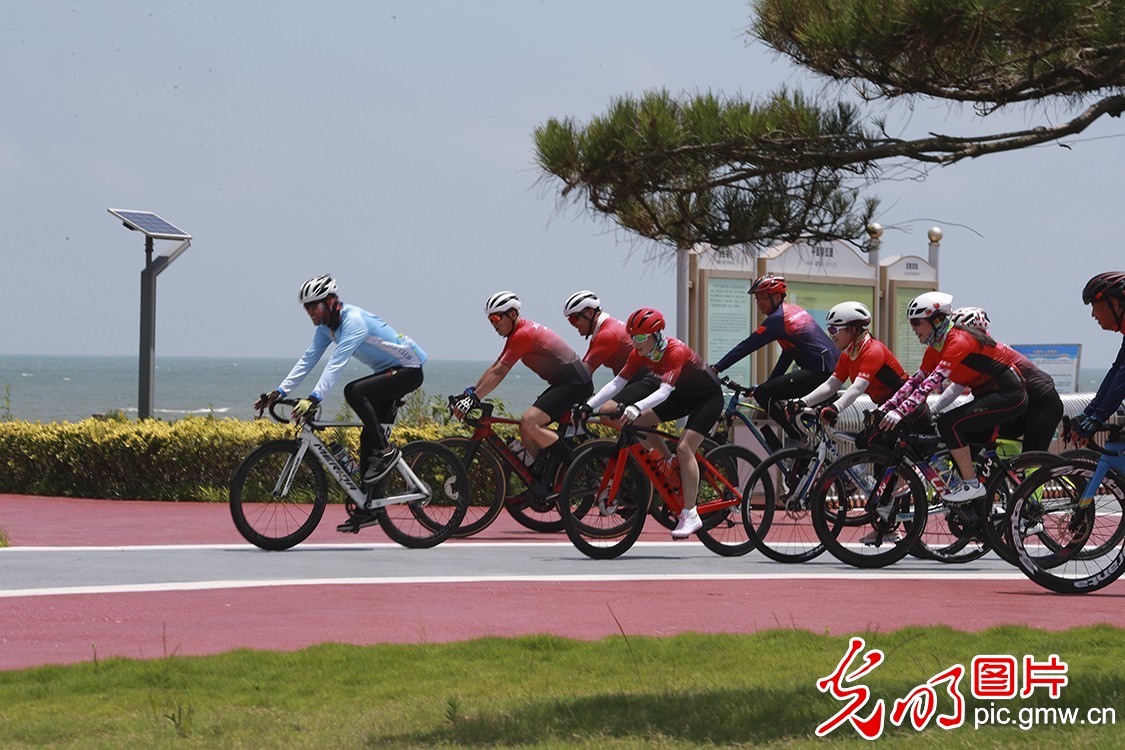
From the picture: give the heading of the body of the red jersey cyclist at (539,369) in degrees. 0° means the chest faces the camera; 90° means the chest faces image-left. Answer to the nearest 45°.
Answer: approximately 90°

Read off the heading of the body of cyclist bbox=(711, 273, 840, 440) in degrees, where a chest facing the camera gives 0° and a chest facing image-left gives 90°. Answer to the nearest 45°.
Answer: approximately 90°

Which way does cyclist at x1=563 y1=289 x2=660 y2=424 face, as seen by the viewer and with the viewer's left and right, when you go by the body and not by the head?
facing to the left of the viewer

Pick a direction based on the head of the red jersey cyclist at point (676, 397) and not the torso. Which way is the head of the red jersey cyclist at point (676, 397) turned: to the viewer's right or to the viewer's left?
to the viewer's left

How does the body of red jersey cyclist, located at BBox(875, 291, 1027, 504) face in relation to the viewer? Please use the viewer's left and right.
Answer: facing to the left of the viewer

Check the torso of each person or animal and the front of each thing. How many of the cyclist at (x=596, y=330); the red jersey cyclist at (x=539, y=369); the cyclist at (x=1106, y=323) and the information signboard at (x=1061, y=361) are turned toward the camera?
1

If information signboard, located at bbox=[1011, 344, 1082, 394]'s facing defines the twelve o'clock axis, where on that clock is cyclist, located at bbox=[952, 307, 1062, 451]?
The cyclist is roughly at 12 o'clock from the information signboard.

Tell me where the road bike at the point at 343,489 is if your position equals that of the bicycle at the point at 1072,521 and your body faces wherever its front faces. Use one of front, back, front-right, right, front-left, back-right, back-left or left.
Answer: front

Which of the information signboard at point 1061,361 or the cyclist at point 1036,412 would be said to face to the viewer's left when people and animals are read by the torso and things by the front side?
the cyclist

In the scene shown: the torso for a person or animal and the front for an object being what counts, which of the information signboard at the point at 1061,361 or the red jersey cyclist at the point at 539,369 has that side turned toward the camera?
the information signboard

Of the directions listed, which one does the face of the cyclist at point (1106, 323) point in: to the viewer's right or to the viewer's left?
to the viewer's left

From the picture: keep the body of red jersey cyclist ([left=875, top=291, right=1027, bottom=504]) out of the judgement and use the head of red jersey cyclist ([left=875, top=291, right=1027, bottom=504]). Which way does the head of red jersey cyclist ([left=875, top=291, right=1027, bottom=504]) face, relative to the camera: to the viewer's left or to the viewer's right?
to the viewer's left

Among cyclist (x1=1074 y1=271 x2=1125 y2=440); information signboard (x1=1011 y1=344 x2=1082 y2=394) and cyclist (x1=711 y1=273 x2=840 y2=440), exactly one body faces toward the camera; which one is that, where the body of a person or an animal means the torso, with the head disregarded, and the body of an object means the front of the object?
the information signboard

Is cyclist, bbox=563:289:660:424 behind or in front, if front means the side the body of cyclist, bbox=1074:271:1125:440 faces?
in front

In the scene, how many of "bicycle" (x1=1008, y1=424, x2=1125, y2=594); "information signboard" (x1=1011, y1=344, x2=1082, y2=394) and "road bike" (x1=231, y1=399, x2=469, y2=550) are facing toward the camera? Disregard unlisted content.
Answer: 1

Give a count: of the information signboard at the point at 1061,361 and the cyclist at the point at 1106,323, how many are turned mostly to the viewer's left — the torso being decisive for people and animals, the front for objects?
1

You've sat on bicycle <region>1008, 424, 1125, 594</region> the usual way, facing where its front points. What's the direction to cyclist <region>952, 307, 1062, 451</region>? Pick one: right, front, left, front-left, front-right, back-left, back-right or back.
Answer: right
